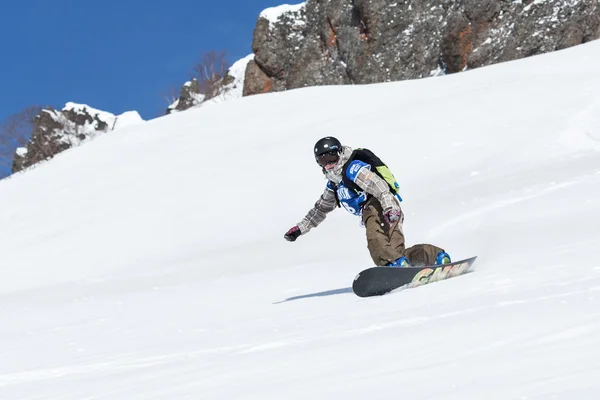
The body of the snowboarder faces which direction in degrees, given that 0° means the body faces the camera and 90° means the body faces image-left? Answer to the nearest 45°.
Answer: approximately 45°

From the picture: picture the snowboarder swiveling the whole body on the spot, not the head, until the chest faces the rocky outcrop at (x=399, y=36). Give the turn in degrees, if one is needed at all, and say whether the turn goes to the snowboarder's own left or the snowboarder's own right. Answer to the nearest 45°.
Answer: approximately 135° to the snowboarder's own right
